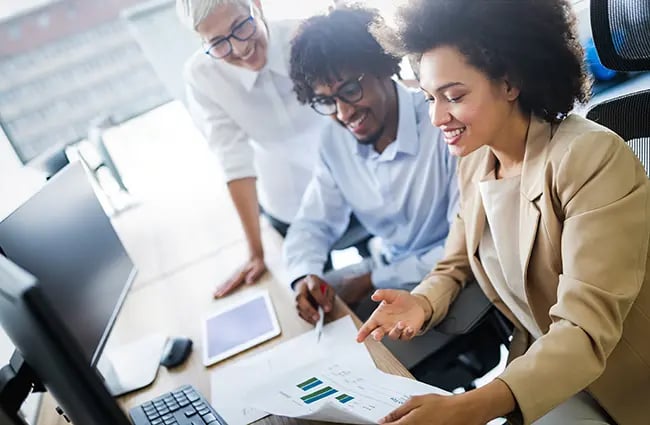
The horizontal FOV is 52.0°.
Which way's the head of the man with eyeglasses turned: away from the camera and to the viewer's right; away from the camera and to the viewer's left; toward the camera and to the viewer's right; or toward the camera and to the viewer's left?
toward the camera and to the viewer's left

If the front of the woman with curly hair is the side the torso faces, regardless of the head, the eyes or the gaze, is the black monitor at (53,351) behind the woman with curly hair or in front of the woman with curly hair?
in front

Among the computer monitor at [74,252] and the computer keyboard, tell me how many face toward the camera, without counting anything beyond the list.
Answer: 0

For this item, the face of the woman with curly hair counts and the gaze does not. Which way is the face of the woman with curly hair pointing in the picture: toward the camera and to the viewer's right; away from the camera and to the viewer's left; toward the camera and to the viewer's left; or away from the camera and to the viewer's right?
toward the camera and to the viewer's left

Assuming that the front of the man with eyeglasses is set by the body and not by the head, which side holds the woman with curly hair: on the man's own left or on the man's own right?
on the man's own left

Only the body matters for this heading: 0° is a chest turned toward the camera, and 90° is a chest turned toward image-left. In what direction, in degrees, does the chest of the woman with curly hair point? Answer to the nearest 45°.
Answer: approximately 45°

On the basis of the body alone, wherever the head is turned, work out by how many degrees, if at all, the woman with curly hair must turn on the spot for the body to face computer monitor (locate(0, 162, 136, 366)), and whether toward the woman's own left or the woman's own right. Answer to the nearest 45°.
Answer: approximately 45° to the woman's own right

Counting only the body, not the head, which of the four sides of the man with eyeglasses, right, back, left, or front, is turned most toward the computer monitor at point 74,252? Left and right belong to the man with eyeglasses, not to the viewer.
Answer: front

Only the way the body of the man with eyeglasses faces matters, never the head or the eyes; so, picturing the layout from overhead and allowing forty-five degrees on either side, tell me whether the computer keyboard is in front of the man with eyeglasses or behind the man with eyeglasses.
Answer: in front

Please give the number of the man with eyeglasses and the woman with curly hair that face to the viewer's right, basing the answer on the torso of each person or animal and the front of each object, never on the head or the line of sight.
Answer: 0
